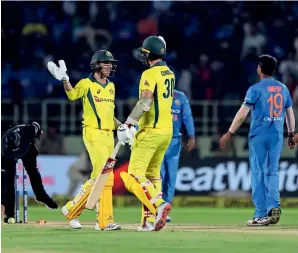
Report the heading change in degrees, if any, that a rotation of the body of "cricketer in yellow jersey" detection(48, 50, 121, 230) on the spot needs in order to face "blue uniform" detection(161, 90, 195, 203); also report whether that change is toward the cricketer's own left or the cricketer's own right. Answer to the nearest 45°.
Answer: approximately 90° to the cricketer's own left

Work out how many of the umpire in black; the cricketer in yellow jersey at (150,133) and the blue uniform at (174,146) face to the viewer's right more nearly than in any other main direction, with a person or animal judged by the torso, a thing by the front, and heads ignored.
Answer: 1

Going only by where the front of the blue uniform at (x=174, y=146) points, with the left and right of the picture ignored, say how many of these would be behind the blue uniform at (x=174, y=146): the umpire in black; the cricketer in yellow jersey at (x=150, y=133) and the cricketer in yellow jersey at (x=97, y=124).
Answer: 0

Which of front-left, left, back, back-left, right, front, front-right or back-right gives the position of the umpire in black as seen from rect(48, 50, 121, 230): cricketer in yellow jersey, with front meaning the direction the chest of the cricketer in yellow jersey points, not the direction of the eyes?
back

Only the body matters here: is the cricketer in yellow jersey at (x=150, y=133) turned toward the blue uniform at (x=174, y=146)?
no

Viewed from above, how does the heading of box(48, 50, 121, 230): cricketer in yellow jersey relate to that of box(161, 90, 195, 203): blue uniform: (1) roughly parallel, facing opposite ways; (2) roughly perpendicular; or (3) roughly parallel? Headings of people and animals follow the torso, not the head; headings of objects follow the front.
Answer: roughly perpendicular

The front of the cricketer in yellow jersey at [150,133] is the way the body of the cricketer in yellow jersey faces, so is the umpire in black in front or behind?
in front

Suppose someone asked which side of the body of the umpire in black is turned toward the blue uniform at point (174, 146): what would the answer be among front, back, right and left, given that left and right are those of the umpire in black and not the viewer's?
front

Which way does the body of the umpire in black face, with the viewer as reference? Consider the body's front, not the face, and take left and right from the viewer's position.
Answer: facing to the right of the viewer

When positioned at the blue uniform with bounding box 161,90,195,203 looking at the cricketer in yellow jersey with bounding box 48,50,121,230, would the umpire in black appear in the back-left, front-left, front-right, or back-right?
front-right

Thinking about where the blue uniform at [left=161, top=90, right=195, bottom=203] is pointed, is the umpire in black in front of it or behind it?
in front

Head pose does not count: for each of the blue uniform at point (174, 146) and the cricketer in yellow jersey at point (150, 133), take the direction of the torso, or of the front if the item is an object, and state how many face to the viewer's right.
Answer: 0

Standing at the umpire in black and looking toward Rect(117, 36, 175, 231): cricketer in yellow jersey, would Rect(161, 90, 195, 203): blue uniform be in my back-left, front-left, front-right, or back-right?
front-left

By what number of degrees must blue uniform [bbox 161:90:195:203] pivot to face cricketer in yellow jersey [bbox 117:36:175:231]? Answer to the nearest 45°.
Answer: approximately 45° to its left
